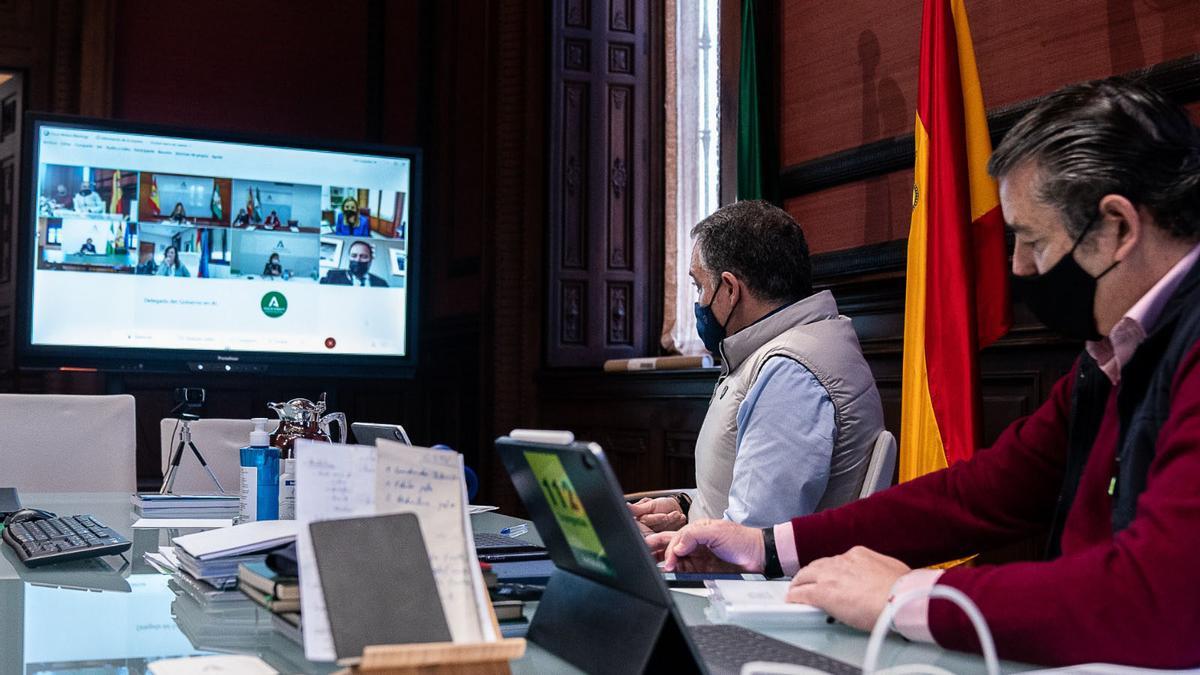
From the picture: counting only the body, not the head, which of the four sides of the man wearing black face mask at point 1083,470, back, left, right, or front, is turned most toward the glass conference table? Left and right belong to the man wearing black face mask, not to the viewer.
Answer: front

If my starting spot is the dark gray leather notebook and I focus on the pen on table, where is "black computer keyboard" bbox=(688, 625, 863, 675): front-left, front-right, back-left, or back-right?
front-right

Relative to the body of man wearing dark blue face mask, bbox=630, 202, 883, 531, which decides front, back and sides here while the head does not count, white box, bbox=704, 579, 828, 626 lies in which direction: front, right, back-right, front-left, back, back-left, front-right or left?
left

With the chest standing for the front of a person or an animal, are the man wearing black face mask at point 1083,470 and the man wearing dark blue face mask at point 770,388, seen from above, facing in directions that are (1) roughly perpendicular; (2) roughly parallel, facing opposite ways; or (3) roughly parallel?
roughly parallel

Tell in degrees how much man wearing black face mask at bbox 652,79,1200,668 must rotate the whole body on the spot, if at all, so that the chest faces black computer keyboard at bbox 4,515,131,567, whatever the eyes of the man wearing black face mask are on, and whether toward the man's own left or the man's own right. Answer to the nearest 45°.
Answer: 0° — they already face it

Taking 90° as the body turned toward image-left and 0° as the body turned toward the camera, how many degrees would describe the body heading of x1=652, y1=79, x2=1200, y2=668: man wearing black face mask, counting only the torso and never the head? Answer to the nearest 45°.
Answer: approximately 90°

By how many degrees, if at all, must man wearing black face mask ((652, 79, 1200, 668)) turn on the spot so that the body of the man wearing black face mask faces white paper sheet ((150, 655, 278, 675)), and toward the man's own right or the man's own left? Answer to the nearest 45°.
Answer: approximately 45° to the man's own left

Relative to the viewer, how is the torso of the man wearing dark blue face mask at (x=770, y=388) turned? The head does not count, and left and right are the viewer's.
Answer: facing to the left of the viewer

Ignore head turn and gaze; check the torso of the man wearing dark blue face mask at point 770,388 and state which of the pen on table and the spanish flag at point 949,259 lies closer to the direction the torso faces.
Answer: the pen on table

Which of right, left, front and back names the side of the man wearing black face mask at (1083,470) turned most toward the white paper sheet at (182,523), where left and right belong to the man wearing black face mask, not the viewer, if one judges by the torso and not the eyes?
front

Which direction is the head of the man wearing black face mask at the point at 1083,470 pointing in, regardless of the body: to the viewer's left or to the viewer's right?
to the viewer's left

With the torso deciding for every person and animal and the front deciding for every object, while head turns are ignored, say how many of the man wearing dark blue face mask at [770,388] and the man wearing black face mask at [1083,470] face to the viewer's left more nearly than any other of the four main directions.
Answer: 2
